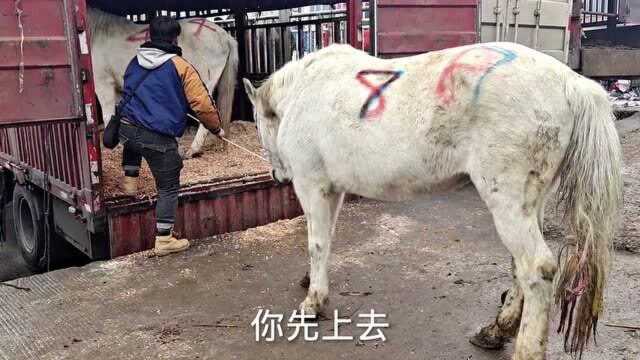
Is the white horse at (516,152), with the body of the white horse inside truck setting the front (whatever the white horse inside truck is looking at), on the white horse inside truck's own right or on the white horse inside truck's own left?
on the white horse inside truck's own left

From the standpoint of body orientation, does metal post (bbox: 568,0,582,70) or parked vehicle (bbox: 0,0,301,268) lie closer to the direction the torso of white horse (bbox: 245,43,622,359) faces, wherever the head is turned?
the parked vehicle

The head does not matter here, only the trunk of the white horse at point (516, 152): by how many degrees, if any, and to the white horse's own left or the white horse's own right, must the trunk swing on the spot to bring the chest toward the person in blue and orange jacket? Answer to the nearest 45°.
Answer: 0° — it already faces them

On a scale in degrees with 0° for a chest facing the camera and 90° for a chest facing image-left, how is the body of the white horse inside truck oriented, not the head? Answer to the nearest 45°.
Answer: approximately 90°

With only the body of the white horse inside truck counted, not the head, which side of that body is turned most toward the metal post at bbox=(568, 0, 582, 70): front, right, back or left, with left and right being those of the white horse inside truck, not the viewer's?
back

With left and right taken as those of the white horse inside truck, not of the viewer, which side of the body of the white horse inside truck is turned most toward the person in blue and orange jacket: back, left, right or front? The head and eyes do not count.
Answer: left

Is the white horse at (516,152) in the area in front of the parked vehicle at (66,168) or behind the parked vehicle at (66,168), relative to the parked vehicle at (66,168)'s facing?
behind

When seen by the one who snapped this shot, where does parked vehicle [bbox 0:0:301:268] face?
facing away from the viewer and to the left of the viewer

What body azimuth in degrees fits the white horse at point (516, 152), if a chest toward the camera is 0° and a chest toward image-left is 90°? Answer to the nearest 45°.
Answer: approximately 135°

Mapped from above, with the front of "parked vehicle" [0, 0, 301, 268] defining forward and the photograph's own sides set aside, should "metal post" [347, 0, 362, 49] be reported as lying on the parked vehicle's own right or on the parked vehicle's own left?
on the parked vehicle's own right
